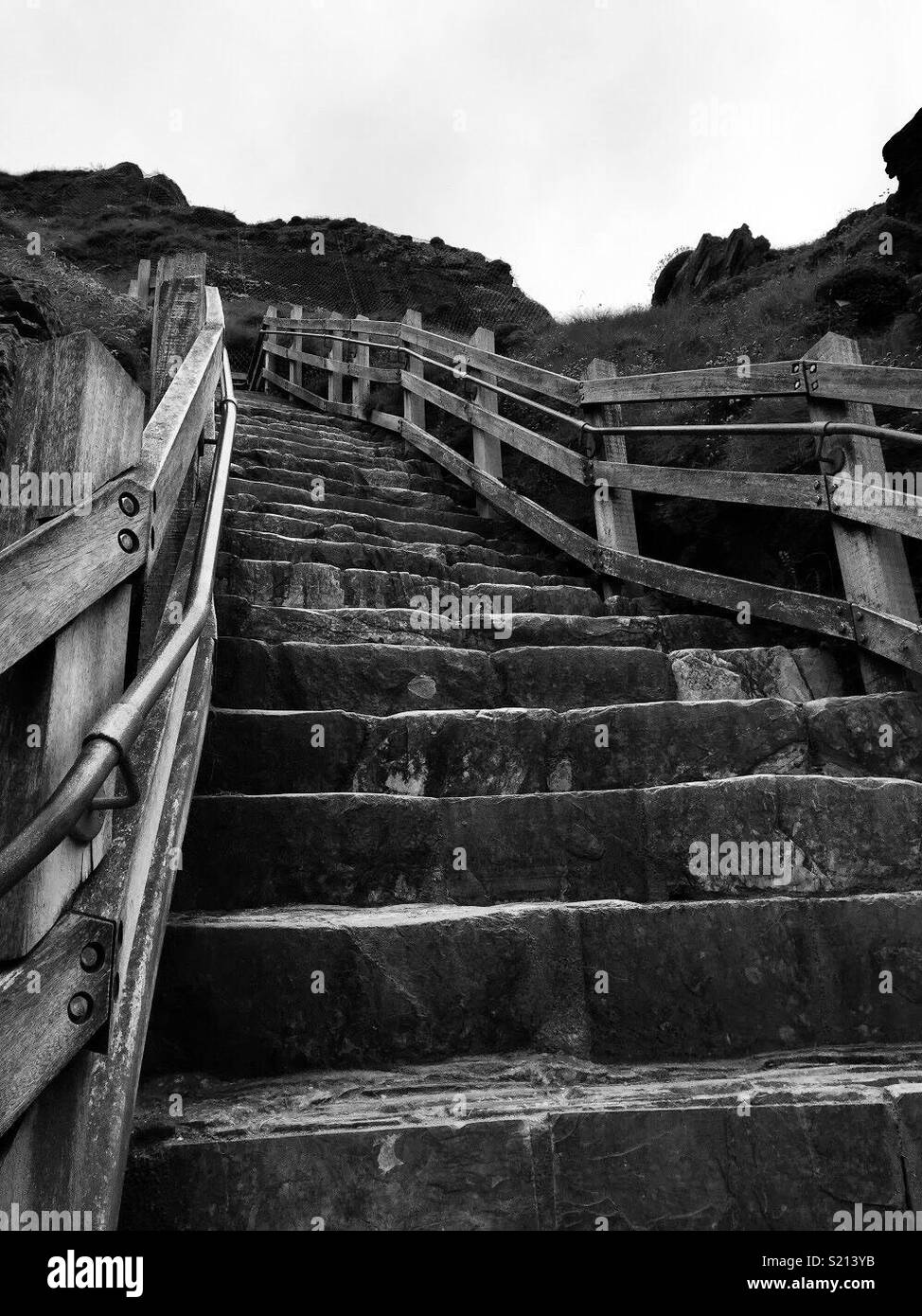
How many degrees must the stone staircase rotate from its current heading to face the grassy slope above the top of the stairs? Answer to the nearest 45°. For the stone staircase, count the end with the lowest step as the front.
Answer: approximately 180°

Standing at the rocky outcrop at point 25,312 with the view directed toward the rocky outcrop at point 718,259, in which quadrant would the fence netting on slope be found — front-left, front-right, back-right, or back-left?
front-left

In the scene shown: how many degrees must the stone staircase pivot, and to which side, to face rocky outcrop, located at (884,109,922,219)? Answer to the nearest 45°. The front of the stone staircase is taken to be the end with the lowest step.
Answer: approximately 135° to its left

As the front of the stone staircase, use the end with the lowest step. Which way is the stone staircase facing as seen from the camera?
toward the camera
